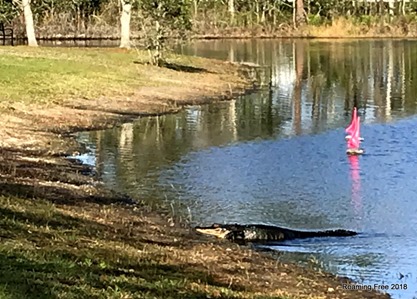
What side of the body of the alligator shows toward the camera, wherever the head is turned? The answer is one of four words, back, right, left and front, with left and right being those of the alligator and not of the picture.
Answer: left
